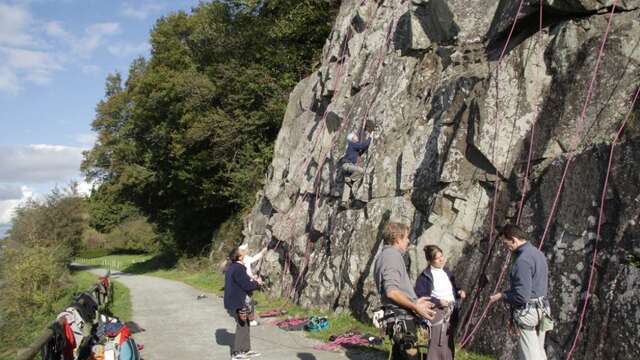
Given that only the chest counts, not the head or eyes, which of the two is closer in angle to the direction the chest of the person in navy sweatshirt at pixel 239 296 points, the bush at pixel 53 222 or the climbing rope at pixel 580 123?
the climbing rope

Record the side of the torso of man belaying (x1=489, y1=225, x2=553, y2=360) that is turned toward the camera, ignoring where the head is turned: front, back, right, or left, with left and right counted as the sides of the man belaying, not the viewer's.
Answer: left

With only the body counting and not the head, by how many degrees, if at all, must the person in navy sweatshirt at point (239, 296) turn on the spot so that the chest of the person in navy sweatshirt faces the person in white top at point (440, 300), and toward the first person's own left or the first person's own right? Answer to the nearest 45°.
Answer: approximately 45° to the first person's own right

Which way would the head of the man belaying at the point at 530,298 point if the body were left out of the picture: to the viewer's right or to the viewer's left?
to the viewer's left

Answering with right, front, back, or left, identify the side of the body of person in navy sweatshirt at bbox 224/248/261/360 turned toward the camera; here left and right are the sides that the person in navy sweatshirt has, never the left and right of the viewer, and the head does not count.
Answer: right

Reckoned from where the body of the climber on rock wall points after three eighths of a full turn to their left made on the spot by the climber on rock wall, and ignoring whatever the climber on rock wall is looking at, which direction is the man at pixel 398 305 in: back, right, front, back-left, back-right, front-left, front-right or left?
left

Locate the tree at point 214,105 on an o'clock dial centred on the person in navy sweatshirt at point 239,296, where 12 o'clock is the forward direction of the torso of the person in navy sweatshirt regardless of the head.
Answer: The tree is roughly at 9 o'clock from the person in navy sweatshirt.

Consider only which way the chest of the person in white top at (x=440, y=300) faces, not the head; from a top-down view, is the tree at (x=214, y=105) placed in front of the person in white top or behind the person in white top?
behind

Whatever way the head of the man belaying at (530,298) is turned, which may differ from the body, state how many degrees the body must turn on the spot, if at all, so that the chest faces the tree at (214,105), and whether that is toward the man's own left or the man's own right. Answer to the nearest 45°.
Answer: approximately 45° to the man's own right

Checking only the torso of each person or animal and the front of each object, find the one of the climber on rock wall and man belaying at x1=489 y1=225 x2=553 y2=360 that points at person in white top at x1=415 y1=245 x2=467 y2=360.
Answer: the man belaying

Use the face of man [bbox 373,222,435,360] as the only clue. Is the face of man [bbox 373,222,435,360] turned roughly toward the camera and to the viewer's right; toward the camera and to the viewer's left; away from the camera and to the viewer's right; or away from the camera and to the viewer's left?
away from the camera and to the viewer's right

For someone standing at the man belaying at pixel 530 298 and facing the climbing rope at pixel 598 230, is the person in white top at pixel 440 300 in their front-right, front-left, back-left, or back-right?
back-left
